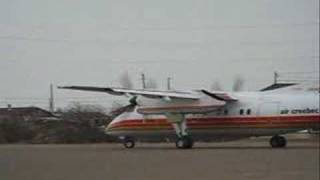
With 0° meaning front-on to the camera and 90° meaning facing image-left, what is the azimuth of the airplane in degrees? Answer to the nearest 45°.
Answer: approximately 135°
